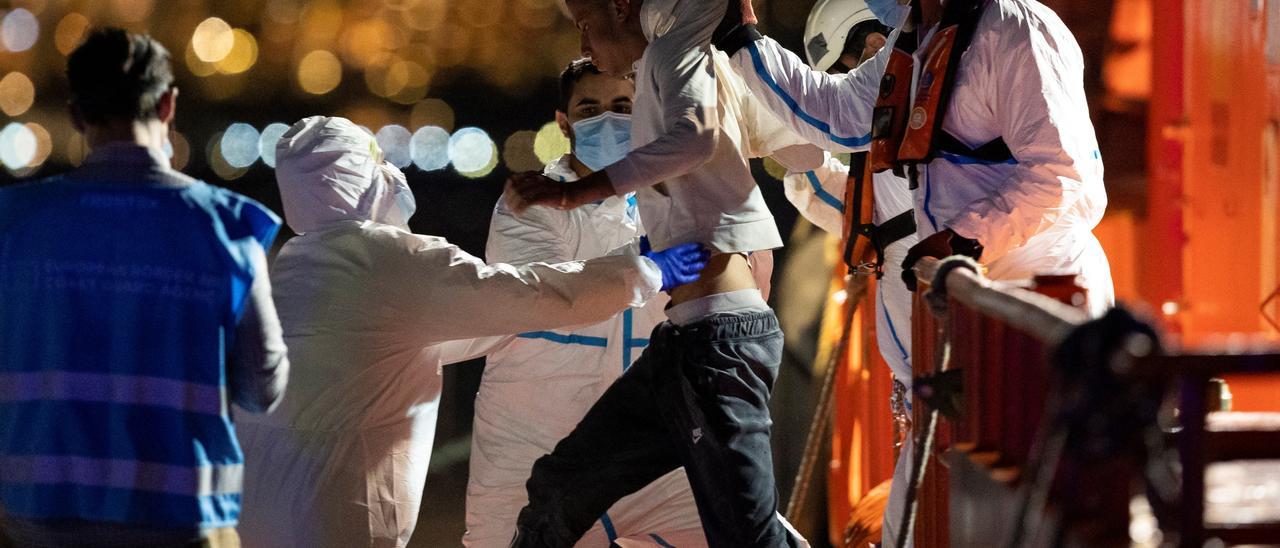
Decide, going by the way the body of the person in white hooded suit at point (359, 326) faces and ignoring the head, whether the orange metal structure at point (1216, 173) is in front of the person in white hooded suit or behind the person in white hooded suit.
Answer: in front

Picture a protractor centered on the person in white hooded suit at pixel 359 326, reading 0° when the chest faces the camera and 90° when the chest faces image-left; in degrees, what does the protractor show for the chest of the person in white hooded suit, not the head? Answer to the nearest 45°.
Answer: approximately 225°

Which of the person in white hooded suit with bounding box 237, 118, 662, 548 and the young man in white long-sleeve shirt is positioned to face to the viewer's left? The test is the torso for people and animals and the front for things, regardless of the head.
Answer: the young man in white long-sleeve shirt

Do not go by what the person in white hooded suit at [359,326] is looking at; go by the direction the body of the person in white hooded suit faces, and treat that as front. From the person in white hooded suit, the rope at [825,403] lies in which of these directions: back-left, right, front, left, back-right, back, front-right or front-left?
front

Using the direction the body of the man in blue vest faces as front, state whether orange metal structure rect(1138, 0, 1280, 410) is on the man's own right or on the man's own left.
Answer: on the man's own right

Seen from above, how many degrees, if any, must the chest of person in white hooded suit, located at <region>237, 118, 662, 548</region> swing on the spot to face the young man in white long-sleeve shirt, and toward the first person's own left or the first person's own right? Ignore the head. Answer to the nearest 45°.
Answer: approximately 45° to the first person's own right

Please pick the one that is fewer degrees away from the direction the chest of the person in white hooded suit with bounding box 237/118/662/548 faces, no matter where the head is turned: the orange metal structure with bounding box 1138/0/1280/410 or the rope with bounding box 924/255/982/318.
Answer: the orange metal structure

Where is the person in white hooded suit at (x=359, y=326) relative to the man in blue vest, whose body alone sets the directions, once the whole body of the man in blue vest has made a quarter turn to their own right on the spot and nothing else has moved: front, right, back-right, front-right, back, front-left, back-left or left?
front-left

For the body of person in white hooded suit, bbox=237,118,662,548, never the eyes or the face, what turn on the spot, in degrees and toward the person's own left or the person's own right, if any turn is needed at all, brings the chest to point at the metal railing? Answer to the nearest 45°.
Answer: approximately 90° to the person's own right

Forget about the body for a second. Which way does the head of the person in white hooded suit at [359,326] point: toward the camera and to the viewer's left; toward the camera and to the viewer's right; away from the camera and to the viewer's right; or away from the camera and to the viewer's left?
away from the camera and to the viewer's right

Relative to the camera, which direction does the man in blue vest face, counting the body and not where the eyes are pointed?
away from the camera

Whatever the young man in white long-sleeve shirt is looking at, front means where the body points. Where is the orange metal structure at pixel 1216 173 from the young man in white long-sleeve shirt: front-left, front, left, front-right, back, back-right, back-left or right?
back-right

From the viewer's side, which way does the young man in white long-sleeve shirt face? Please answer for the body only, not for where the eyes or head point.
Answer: to the viewer's left
